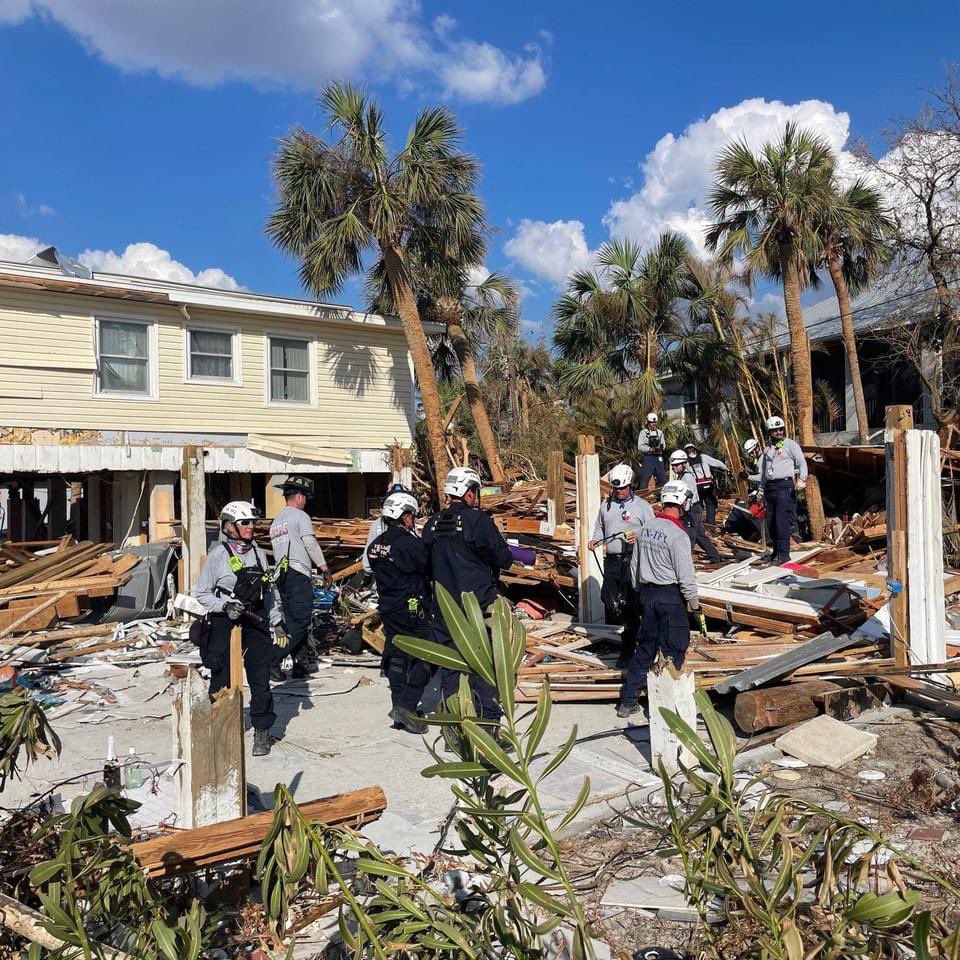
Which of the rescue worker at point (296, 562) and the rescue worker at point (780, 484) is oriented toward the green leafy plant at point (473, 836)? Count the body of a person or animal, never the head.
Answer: the rescue worker at point (780, 484)

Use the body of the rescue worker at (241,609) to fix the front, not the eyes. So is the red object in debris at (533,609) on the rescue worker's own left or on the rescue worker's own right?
on the rescue worker's own left

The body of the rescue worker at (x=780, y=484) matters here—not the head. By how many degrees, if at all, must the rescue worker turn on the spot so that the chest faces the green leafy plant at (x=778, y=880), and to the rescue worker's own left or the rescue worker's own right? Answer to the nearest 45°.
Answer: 0° — they already face it

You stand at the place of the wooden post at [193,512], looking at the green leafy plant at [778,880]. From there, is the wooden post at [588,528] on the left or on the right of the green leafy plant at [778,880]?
left

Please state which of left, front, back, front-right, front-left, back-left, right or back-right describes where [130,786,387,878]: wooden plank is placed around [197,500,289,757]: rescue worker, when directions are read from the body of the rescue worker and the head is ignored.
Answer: front-right

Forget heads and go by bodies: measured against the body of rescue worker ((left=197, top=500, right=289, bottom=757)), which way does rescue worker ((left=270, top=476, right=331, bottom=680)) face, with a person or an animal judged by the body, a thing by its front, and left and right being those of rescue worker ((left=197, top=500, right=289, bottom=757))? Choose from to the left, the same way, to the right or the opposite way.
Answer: to the left

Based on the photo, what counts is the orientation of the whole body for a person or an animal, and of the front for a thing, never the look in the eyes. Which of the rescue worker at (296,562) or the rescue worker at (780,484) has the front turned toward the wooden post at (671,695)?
the rescue worker at (780,484)

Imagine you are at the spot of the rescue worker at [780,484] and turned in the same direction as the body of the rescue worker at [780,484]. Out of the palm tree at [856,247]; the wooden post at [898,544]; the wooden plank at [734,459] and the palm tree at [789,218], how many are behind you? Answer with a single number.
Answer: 3

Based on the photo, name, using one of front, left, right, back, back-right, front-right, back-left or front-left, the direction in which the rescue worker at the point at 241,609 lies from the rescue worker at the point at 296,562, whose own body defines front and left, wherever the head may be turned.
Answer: back-right
